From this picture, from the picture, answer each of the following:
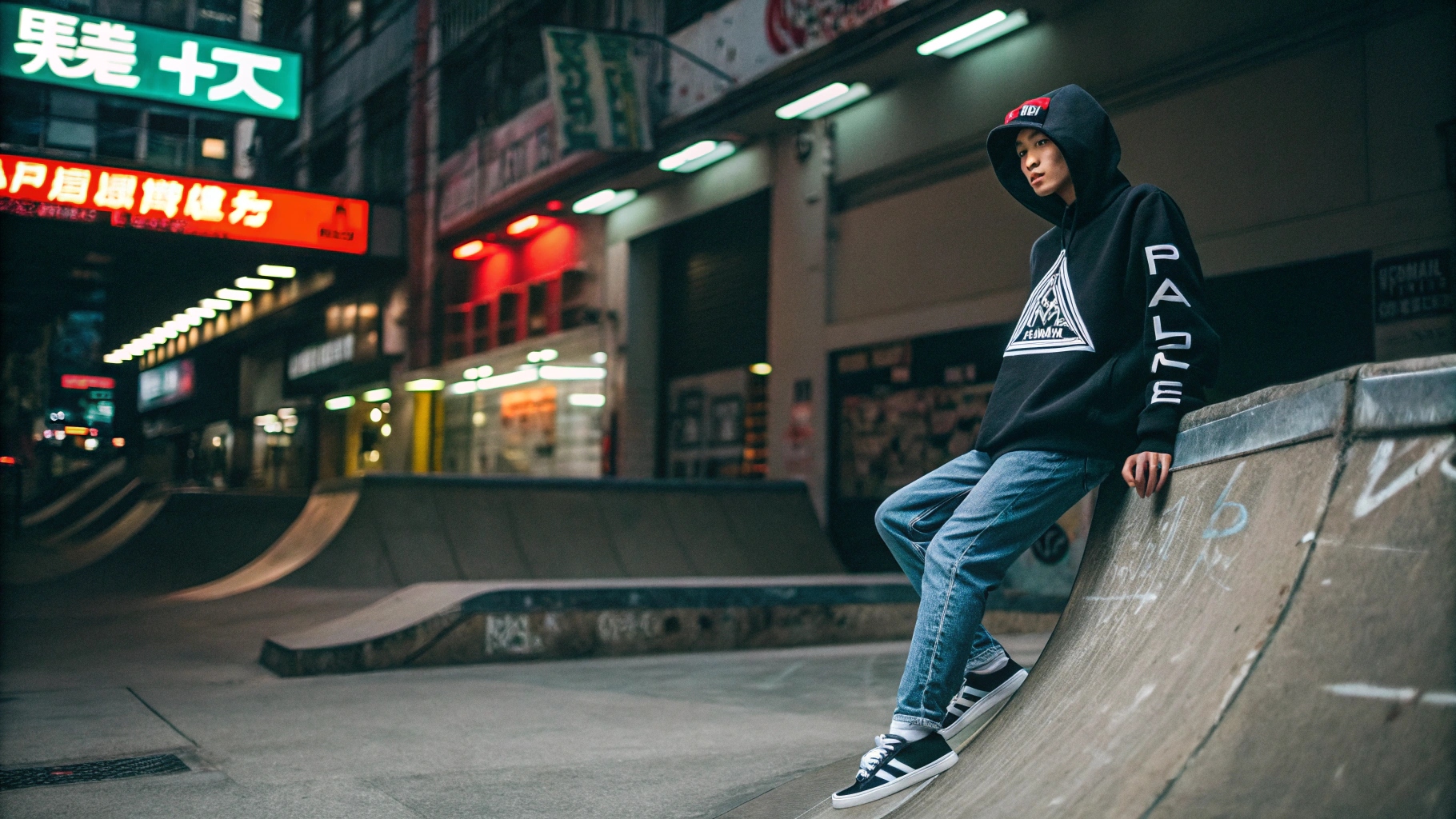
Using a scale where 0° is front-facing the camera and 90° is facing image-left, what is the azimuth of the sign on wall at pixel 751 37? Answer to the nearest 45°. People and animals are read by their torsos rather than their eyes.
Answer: approximately 45°

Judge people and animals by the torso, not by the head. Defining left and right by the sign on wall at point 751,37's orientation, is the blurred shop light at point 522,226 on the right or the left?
on its right

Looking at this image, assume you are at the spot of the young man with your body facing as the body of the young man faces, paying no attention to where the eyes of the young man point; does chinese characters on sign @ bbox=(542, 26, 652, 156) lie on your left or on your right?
on your right

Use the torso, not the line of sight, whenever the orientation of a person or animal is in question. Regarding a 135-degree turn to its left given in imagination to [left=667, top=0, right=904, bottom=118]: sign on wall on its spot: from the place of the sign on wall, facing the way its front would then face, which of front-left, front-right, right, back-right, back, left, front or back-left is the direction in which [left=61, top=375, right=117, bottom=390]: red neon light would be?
back-left

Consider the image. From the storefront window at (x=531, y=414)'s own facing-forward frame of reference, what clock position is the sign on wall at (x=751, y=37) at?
The sign on wall is roughly at 10 o'clock from the storefront window.

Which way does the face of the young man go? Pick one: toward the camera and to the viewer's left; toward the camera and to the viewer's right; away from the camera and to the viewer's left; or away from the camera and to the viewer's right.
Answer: toward the camera and to the viewer's left

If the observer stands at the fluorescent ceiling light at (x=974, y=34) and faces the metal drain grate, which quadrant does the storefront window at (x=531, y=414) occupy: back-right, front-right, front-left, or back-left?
back-right

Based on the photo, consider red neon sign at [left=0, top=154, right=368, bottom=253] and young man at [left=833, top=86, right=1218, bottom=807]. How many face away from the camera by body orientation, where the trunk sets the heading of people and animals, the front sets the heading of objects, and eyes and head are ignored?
0

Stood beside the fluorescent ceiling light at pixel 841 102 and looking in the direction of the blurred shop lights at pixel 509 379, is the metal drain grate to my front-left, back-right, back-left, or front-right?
back-left

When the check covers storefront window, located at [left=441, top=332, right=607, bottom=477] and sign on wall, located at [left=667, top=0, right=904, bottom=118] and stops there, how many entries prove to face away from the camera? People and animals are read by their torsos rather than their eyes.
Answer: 0

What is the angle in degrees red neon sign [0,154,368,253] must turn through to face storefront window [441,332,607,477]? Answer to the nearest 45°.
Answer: approximately 90° to its left
